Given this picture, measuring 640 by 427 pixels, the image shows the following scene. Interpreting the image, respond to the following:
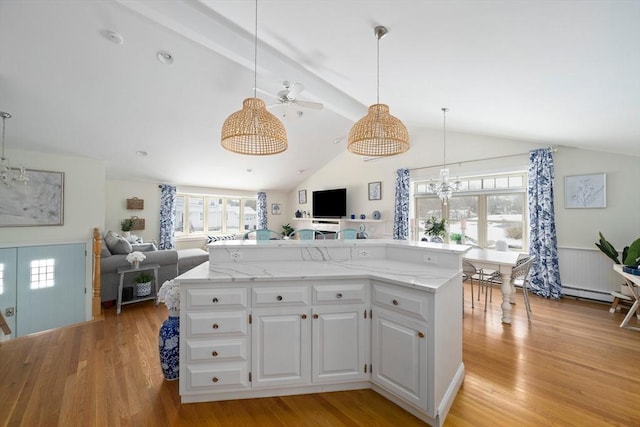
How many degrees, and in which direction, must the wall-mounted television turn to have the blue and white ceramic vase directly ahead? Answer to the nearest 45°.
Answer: approximately 45° to its left

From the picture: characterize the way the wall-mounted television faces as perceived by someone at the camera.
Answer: facing the viewer and to the left of the viewer

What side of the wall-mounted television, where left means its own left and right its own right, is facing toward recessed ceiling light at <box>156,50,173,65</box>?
front

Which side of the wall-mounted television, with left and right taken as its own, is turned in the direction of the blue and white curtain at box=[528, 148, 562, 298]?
left

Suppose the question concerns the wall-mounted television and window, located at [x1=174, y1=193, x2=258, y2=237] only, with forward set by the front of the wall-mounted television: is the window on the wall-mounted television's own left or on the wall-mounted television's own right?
on the wall-mounted television's own right

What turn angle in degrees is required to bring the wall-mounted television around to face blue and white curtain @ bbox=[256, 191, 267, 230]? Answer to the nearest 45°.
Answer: approximately 45° to its right

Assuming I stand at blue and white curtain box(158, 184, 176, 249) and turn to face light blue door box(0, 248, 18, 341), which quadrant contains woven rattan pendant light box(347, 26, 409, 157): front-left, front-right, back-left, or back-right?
front-left

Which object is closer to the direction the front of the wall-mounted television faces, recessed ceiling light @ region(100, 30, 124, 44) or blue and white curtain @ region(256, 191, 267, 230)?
the recessed ceiling light

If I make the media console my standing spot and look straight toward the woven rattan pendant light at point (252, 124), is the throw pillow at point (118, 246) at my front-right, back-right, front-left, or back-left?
front-right

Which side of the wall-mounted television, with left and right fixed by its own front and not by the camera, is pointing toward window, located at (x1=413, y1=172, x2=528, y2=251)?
left

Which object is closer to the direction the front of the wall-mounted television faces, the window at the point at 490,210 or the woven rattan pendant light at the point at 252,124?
the woven rattan pendant light

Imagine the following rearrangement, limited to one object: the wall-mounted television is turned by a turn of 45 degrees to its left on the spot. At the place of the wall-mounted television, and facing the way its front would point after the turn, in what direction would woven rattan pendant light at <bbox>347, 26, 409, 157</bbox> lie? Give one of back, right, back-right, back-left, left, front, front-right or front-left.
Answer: front

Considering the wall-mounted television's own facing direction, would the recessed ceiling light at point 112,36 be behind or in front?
in front

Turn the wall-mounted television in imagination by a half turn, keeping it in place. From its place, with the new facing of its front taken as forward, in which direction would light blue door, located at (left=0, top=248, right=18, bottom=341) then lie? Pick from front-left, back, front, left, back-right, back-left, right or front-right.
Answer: back

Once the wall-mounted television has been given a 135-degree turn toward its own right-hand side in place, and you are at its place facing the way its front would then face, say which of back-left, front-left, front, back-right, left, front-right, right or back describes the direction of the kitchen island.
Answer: back

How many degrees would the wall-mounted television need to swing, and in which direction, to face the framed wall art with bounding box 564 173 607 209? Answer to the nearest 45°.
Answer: approximately 90° to its left
